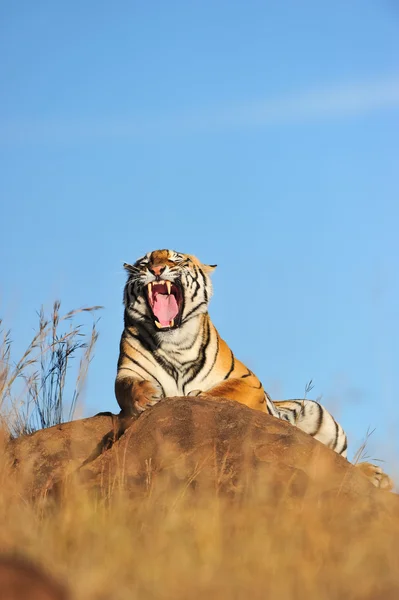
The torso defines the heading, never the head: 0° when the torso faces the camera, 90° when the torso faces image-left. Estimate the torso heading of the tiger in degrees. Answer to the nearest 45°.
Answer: approximately 45°
